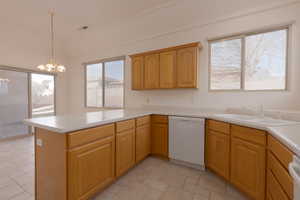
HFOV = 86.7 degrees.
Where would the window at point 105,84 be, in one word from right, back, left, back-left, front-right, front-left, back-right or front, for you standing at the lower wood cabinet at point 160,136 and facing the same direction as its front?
right

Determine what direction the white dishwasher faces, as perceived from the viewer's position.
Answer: facing the viewer and to the left of the viewer

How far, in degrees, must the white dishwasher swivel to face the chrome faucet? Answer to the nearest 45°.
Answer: approximately 135° to its left

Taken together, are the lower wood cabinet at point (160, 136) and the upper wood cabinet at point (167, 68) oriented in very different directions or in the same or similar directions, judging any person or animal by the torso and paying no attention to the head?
same or similar directions

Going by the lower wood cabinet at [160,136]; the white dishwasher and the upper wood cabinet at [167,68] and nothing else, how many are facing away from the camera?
0

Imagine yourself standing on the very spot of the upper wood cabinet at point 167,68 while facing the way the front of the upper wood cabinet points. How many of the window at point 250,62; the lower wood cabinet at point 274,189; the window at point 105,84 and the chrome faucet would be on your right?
1

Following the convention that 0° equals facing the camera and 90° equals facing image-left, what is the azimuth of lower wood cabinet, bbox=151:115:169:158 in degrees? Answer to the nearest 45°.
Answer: approximately 45°

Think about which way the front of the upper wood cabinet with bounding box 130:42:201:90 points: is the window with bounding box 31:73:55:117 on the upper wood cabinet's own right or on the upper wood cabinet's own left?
on the upper wood cabinet's own right

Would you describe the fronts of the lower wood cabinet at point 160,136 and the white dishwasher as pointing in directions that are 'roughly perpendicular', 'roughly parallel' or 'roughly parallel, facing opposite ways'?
roughly parallel

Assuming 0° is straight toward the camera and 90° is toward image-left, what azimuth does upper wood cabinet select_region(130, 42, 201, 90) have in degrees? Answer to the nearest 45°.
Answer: approximately 45°

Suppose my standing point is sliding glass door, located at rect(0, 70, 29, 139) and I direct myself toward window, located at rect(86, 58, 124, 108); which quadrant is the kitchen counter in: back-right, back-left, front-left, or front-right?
front-right

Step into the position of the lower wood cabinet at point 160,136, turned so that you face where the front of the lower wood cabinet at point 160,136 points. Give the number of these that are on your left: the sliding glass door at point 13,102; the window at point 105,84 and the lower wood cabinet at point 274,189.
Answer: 1

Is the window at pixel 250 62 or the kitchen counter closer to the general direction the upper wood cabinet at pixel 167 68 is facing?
the kitchen counter

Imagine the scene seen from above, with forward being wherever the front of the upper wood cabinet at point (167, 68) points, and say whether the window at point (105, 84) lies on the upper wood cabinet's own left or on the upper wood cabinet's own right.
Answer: on the upper wood cabinet's own right

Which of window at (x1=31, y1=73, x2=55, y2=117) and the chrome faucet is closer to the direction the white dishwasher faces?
the window
